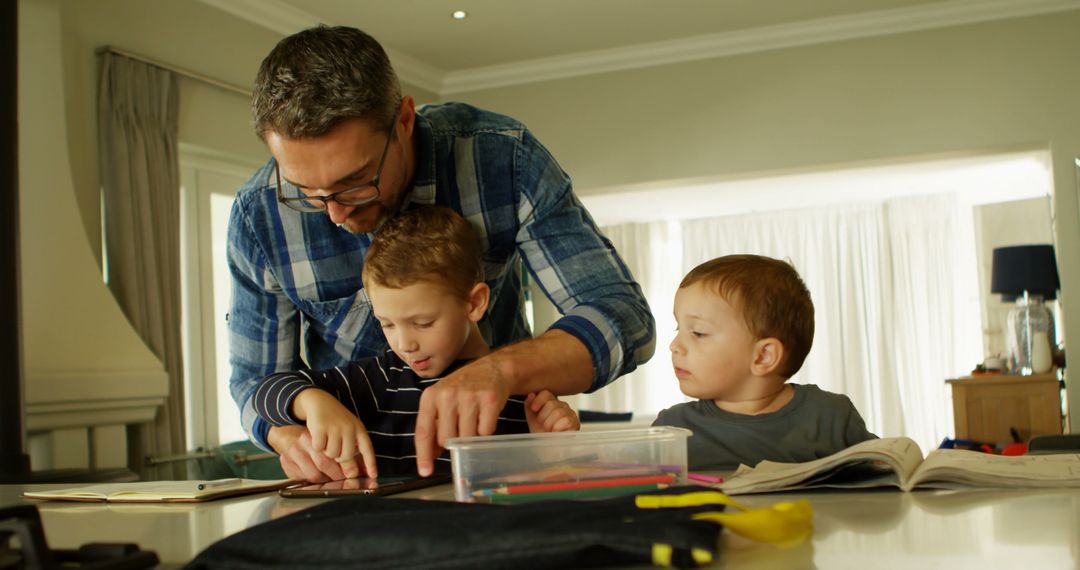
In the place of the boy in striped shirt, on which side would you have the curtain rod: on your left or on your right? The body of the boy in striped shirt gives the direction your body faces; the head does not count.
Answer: on your right

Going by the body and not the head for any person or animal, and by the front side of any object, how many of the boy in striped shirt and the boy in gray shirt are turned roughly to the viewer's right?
0

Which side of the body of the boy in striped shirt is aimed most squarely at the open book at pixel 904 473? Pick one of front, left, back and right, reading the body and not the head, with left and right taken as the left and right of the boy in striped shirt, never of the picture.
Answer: left

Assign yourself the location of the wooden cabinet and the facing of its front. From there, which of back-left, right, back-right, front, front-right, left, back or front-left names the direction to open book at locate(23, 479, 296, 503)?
front

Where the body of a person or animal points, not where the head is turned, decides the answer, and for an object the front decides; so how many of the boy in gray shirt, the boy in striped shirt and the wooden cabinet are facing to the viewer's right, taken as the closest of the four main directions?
0

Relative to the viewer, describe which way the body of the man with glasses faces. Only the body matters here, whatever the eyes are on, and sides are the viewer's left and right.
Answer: facing the viewer and to the left of the viewer

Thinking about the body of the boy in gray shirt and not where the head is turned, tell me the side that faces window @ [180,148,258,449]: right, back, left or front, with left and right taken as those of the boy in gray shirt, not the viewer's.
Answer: right

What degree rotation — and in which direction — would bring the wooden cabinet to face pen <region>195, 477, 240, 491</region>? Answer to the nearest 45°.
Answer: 0° — it already faces it

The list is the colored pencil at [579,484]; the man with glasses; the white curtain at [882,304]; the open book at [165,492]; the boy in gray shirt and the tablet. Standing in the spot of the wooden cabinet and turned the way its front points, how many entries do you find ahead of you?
5

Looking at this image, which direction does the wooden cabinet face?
toward the camera
